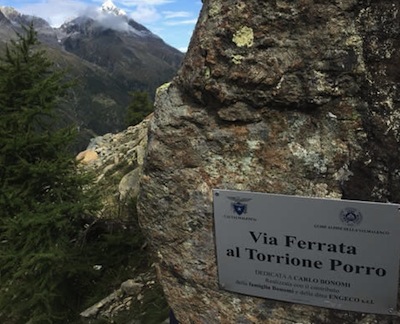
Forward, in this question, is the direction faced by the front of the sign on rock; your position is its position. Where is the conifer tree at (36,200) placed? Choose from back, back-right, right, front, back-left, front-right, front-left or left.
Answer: back-right

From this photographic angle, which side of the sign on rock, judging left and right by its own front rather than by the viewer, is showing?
front

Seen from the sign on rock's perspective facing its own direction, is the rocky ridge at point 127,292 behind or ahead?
behind
